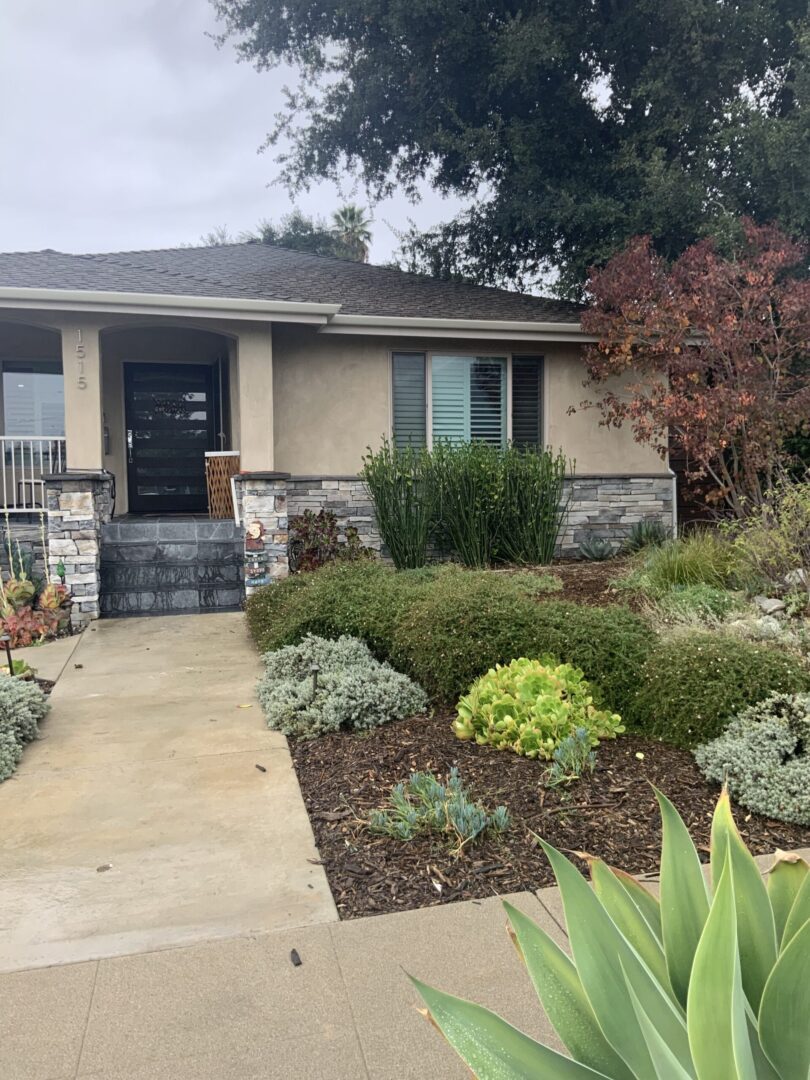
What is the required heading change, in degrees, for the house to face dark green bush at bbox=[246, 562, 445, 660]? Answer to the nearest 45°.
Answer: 0° — it already faces it

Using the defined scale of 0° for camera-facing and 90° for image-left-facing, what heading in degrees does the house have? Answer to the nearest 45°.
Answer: approximately 0°

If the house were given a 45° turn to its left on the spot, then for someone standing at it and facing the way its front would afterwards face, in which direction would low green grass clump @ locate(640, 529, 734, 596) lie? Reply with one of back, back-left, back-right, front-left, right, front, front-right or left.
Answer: front

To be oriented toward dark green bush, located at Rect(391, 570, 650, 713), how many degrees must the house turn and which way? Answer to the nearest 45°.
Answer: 0° — it already faces it

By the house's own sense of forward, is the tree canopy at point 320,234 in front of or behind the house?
behind

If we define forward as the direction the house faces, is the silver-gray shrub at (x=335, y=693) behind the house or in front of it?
in front

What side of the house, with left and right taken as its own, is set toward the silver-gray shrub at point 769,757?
front

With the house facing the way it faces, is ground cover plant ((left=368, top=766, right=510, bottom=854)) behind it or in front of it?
in front

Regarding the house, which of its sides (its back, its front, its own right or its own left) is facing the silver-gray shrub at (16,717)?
front

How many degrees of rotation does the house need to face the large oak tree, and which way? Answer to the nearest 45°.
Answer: approximately 135° to its left
